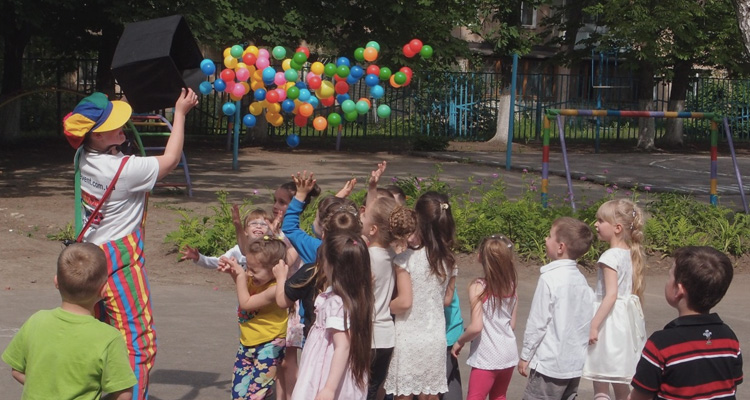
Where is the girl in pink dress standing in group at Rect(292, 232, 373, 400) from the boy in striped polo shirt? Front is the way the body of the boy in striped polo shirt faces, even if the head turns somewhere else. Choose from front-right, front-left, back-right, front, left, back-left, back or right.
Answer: front-left

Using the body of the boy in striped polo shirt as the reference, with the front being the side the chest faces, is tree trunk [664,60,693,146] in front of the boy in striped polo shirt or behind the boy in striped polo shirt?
in front

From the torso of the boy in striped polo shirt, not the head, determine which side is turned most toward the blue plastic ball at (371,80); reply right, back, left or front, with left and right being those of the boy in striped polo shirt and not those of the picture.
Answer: front

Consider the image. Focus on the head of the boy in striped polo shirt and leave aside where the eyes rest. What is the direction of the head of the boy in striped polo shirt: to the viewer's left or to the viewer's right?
to the viewer's left

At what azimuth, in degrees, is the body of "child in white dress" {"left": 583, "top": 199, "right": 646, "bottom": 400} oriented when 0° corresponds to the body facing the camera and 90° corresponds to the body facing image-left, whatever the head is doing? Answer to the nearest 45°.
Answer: approximately 90°

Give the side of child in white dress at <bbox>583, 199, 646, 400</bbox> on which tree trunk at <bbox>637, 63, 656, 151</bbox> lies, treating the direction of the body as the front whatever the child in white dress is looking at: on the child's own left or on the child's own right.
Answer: on the child's own right

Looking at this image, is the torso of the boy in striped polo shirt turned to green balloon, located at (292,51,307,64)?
yes

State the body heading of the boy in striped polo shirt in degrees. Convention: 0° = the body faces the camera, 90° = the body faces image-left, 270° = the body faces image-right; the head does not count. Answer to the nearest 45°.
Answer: approximately 135°

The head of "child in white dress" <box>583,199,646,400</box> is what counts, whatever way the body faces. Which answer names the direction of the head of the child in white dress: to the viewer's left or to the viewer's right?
to the viewer's left

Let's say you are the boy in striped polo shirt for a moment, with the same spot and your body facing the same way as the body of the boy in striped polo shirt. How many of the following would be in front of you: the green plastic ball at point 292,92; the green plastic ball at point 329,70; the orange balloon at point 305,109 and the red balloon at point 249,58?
4

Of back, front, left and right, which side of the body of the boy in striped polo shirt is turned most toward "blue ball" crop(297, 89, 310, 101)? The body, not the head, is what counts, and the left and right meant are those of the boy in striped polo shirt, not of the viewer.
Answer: front

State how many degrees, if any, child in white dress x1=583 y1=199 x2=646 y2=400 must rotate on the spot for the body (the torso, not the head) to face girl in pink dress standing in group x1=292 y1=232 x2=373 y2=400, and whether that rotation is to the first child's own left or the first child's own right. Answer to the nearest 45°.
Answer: approximately 45° to the first child's own left

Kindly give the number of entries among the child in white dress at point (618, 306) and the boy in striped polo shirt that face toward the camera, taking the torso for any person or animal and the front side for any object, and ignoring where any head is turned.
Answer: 0
